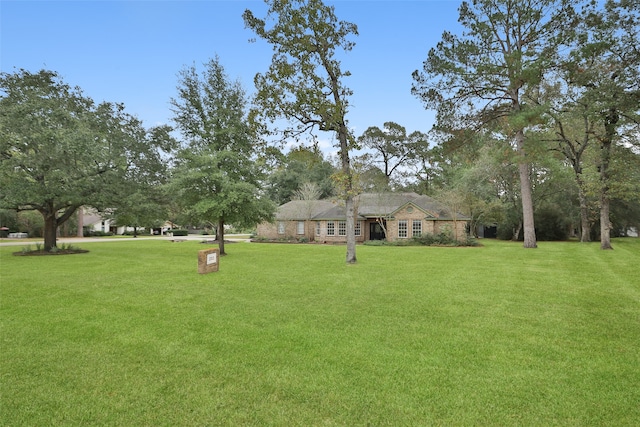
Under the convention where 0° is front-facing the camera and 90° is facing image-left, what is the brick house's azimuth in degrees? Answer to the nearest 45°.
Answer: approximately 0°

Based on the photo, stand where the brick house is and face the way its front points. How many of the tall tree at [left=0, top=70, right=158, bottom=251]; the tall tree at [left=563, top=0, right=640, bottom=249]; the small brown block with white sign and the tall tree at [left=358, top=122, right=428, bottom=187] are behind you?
1

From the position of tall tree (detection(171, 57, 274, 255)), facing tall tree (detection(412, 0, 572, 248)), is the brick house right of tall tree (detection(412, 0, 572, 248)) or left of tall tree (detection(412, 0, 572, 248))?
left

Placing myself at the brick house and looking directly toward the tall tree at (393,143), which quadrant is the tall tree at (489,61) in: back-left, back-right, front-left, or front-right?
back-right

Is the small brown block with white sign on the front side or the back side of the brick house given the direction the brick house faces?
on the front side

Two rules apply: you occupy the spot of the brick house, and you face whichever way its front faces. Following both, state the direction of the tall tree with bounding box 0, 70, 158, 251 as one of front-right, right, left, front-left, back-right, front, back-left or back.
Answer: front-right

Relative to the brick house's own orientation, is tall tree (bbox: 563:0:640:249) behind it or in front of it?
in front

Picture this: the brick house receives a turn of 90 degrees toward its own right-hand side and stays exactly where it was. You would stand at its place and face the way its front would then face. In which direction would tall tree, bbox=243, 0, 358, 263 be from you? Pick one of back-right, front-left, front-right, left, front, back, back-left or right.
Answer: left

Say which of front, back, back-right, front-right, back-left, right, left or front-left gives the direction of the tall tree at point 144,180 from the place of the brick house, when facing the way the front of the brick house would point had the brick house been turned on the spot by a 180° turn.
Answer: back-left

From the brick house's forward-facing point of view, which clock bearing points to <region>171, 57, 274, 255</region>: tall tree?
The tall tree is roughly at 1 o'clock from the brick house.

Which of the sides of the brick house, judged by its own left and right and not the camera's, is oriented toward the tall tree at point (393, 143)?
back

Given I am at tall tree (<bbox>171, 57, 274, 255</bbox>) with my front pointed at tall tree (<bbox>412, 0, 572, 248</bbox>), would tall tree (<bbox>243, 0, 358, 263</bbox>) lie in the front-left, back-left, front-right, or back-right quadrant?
front-right
